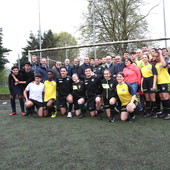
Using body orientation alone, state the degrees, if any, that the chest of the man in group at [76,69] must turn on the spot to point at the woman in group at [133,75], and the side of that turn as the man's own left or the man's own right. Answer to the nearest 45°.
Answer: approximately 45° to the man's own left

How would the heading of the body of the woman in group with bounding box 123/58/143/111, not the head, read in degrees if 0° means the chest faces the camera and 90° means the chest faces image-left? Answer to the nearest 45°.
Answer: approximately 45°

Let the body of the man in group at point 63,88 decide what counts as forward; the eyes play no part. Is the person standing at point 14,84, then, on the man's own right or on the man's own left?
on the man's own right

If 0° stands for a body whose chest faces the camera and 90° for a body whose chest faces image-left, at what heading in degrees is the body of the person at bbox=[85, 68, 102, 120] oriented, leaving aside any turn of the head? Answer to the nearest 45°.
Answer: approximately 0°

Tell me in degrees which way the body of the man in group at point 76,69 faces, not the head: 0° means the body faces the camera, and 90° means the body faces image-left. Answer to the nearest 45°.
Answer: approximately 0°
